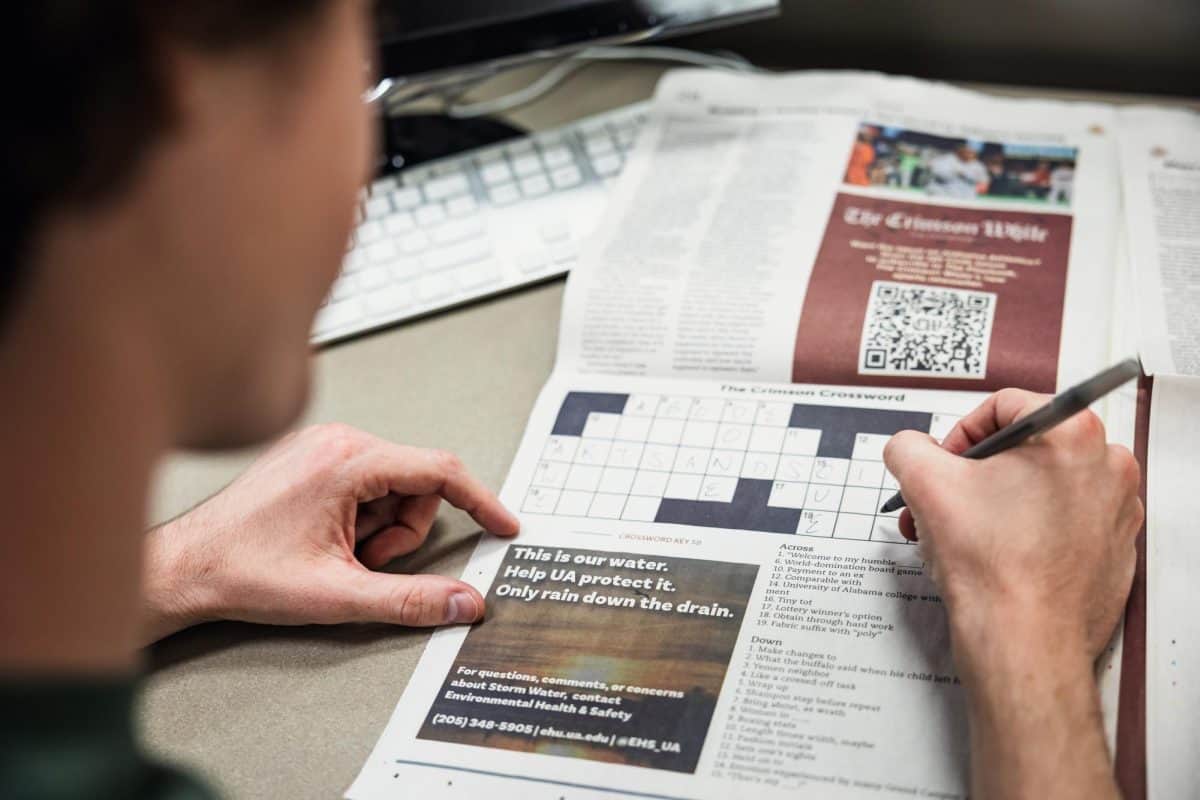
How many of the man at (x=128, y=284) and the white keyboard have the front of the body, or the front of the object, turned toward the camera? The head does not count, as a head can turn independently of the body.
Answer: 1

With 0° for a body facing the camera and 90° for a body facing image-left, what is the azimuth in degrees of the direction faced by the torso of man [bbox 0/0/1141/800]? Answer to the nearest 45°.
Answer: approximately 225°

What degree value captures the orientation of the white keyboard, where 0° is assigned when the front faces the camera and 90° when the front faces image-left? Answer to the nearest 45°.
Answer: approximately 0°

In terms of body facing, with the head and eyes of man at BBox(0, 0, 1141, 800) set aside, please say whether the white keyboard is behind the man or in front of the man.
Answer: in front

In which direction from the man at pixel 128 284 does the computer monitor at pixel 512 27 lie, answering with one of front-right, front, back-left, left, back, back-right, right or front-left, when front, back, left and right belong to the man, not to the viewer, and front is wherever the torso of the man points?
front-left

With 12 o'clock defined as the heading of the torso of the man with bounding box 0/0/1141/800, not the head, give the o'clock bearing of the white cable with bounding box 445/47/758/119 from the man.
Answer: The white cable is roughly at 11 o'clock from the man.

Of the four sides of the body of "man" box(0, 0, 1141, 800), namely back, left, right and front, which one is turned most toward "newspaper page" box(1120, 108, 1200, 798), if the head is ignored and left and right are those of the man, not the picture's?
front

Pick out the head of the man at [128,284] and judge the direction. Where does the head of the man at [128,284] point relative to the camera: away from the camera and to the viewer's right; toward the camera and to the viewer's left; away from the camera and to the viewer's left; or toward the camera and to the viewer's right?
away from the camera and to the viewer's right
